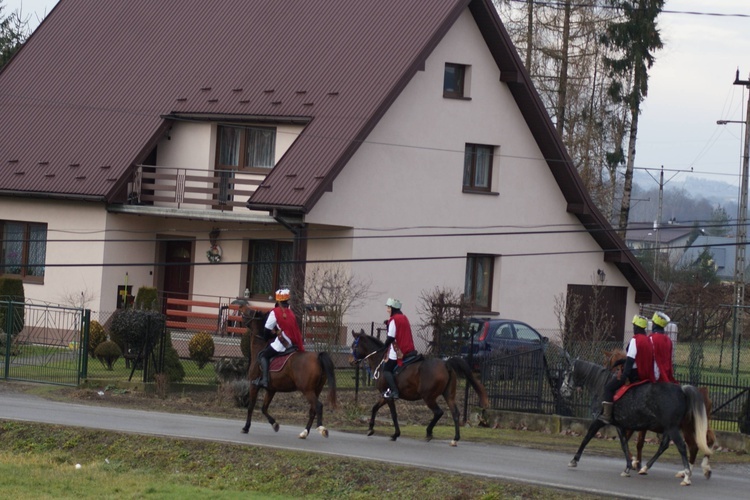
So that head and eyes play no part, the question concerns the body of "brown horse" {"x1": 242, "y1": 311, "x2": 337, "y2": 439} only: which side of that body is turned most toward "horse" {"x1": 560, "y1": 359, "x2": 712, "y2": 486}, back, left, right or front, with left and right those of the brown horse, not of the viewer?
back

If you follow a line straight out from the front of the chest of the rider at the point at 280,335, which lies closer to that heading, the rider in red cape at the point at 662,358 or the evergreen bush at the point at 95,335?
the evergreen bush

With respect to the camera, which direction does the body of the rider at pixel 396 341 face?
to the viewer's left

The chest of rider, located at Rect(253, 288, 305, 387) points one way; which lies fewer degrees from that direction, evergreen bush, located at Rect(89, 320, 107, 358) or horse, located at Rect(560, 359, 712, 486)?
the evergreen bush

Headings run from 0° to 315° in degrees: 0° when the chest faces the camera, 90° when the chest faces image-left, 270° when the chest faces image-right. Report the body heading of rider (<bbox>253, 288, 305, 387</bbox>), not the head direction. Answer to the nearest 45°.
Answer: approximately 135°

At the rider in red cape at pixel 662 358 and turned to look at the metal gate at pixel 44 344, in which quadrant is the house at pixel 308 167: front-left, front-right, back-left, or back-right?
front-right

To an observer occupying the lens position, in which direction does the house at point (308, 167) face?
facing the viewer and to the left of the viewer

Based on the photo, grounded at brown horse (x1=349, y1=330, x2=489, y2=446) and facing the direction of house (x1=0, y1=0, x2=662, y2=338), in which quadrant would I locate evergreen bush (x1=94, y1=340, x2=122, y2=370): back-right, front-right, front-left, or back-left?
front-left

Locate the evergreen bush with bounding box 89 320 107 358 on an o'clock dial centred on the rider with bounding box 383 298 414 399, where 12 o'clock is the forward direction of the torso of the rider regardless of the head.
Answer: The evergreen bush is roughly at 2 o'clock from the rider.

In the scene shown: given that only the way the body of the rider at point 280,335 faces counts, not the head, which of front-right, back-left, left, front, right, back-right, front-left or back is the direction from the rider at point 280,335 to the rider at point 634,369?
back

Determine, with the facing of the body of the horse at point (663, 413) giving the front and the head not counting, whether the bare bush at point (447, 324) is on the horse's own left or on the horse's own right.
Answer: on the horse's own right

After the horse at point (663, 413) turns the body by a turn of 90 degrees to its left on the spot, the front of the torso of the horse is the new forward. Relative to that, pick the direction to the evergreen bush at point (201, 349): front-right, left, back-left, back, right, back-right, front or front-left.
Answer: back-right

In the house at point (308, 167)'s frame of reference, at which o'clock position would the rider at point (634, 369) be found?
The rider is roughly at 10 o'clock from the house.

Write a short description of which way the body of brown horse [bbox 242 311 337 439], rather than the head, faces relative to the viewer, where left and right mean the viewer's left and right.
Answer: facing away from the viewer and to the left of the viewer

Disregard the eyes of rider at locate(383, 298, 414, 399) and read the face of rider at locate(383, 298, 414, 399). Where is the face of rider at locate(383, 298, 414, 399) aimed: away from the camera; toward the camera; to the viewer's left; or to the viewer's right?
to the viewer's left

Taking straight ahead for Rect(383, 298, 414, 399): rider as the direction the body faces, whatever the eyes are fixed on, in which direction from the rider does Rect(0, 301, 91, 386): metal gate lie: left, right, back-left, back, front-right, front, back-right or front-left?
front-right

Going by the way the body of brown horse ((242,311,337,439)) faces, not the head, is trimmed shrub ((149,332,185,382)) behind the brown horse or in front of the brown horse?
in front

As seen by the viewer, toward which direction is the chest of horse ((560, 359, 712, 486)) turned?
to the viewer's left

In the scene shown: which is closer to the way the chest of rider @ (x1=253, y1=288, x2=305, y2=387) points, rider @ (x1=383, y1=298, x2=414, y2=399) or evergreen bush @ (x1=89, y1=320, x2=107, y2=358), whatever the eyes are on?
the evergreen bush
